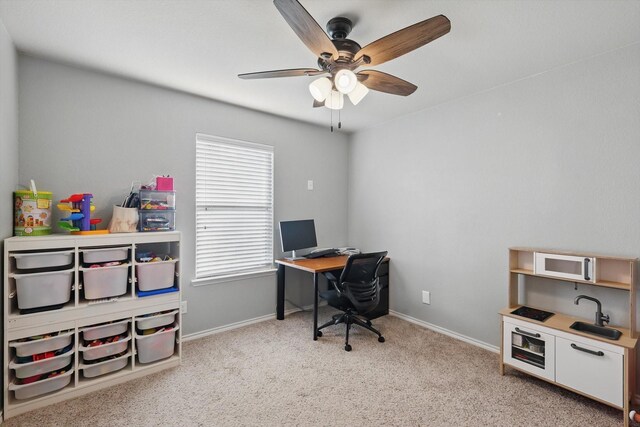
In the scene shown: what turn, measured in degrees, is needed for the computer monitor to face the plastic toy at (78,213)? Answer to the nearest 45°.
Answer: approximately 90° to its right

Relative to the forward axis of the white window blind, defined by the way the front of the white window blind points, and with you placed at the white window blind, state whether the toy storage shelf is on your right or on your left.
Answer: on your right

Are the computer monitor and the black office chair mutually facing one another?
yes

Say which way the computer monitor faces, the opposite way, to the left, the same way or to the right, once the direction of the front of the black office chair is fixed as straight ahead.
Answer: the opposite way

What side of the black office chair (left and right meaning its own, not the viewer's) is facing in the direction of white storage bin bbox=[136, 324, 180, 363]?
left

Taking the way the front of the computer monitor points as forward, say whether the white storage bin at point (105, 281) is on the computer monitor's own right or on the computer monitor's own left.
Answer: on the computer monitor's own right

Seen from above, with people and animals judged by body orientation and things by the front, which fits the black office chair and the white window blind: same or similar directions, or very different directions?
very different directions

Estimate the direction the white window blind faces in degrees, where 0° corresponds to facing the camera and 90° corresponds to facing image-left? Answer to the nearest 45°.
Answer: approximately 315°

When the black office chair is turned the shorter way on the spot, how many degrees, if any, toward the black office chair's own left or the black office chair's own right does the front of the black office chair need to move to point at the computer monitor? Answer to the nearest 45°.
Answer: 0° — it already faces it

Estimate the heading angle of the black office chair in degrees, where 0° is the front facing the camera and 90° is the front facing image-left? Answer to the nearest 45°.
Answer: approximately 135°

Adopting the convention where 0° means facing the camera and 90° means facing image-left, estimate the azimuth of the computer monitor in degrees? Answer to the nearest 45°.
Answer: approximately 315°
